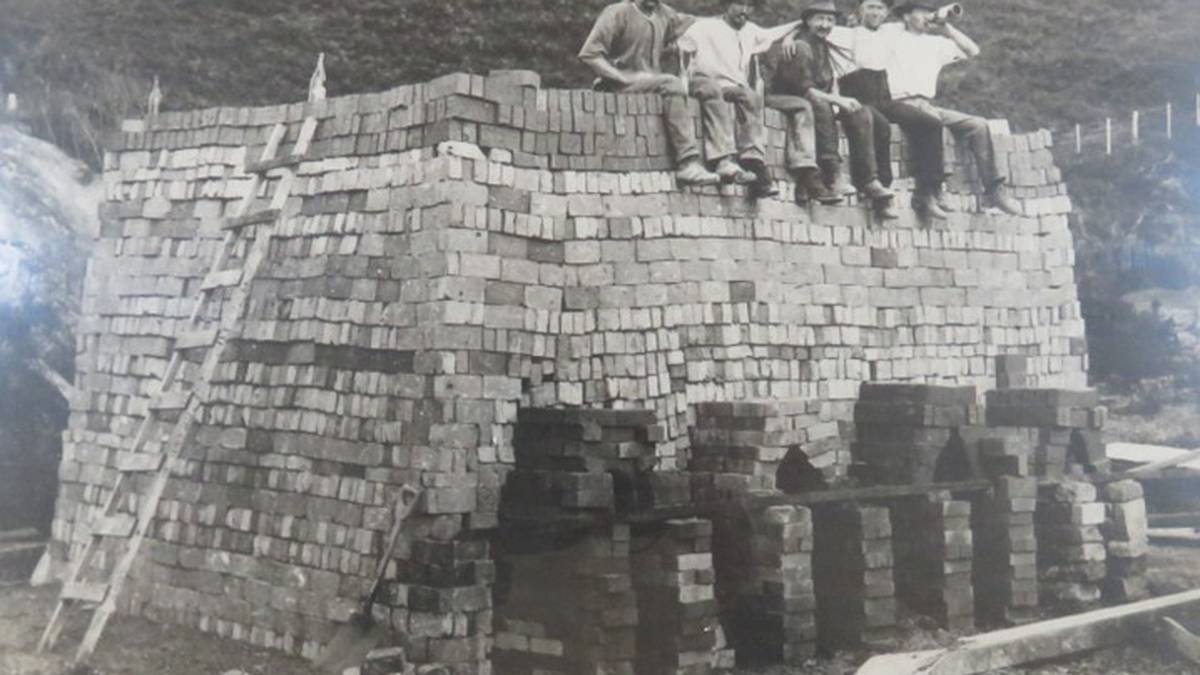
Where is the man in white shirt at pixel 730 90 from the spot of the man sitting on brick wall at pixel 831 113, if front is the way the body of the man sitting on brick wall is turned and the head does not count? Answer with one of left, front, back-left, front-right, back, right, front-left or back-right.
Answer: right

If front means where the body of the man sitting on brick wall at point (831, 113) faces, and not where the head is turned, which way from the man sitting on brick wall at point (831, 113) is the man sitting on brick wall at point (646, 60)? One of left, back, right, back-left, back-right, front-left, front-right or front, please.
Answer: right

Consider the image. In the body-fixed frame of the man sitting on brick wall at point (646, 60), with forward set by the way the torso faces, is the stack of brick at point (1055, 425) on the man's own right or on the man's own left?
on the man's own left

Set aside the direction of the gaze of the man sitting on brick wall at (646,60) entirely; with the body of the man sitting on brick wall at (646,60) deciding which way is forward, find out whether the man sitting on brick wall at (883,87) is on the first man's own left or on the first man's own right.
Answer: on the first man's own left

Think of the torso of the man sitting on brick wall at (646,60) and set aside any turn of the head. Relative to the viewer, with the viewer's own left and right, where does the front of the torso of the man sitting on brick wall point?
facing the viewer and to the right of the viewer

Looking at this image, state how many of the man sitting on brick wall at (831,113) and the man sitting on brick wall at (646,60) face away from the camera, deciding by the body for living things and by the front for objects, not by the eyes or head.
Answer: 0

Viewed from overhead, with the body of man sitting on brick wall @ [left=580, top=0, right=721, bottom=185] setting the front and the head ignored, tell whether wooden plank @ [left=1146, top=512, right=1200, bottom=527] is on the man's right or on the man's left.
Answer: on the man's left
